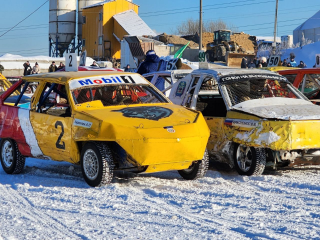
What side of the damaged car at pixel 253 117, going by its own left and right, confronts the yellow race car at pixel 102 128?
right

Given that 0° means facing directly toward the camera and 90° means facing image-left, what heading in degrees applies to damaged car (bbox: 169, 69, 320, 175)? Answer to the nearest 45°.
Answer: approximately 315°

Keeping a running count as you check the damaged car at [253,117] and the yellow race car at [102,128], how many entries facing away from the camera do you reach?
0

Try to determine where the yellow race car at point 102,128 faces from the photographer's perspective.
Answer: facing the viewer and to the right of the viewer

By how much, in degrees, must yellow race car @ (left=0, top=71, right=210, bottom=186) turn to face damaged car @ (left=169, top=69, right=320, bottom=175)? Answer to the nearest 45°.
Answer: approximately 45° to its left
